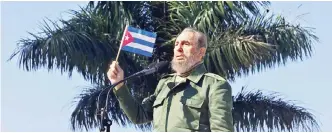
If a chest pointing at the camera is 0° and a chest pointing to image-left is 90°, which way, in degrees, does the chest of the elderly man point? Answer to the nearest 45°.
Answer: approximately 45°

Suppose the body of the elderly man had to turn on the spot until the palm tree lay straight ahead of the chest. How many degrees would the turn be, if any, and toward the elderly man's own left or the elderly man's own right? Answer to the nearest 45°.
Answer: approximately 135° to the elderly man's own right

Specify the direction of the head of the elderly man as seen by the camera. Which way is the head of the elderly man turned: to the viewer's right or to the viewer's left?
to the viewer's left
